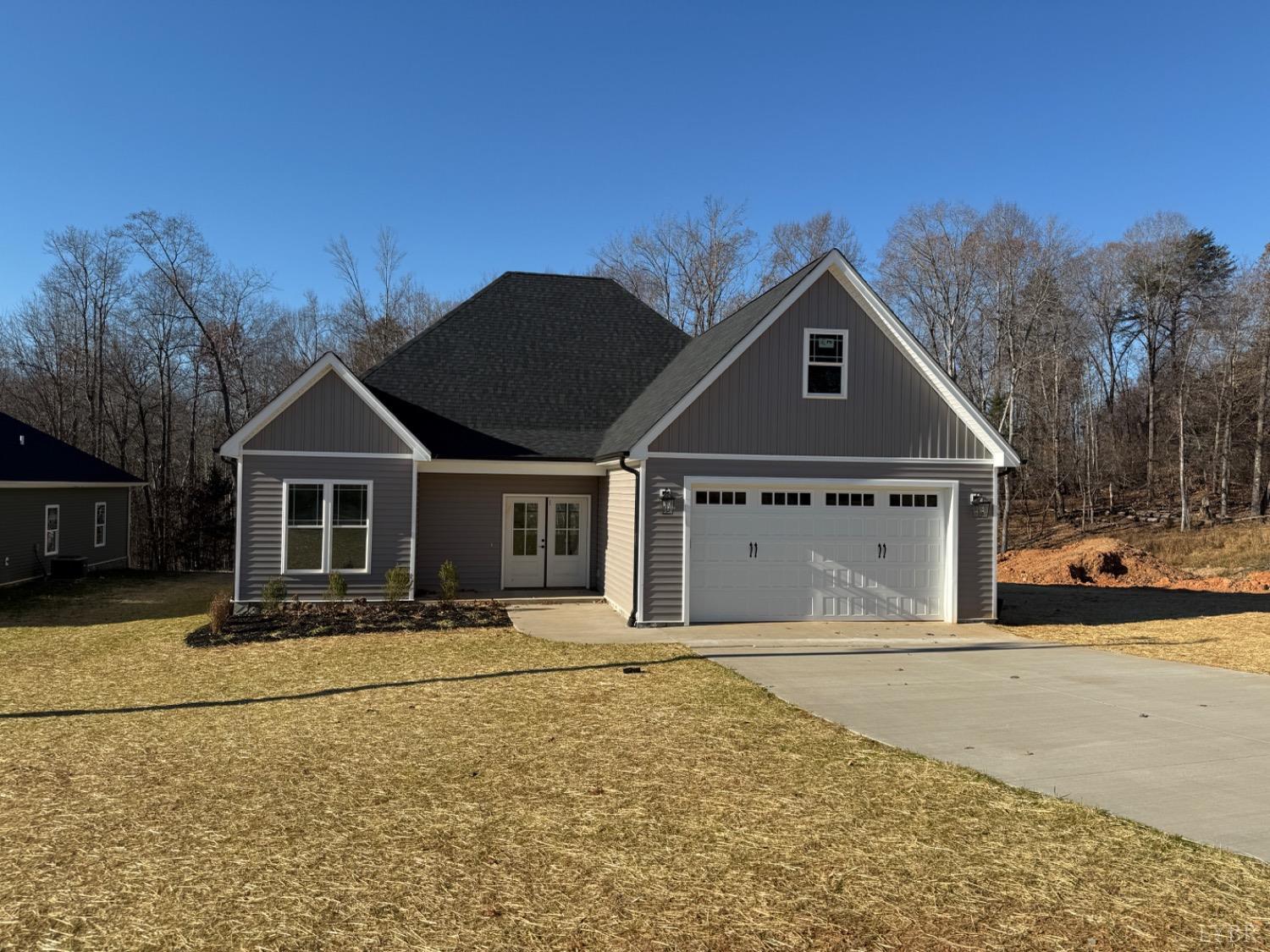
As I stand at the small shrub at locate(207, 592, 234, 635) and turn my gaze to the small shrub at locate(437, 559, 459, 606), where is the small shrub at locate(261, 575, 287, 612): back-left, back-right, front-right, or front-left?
front-left

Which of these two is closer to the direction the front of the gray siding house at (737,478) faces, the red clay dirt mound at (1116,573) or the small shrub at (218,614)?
the small shrub

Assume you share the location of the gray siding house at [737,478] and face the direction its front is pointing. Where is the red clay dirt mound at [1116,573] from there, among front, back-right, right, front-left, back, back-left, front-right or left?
back-left

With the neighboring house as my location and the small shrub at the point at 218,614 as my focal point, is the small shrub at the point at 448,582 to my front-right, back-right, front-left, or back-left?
front-left

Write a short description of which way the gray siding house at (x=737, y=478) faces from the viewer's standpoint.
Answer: facing the viewer

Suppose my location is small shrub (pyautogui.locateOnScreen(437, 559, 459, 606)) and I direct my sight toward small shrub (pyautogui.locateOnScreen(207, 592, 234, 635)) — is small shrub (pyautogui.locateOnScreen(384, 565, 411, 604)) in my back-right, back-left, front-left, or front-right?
front-right

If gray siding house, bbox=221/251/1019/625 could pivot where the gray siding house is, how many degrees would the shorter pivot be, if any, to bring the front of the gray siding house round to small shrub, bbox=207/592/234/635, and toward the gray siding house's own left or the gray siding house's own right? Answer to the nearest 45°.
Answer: approximately 90° to the gray siding house's own right
